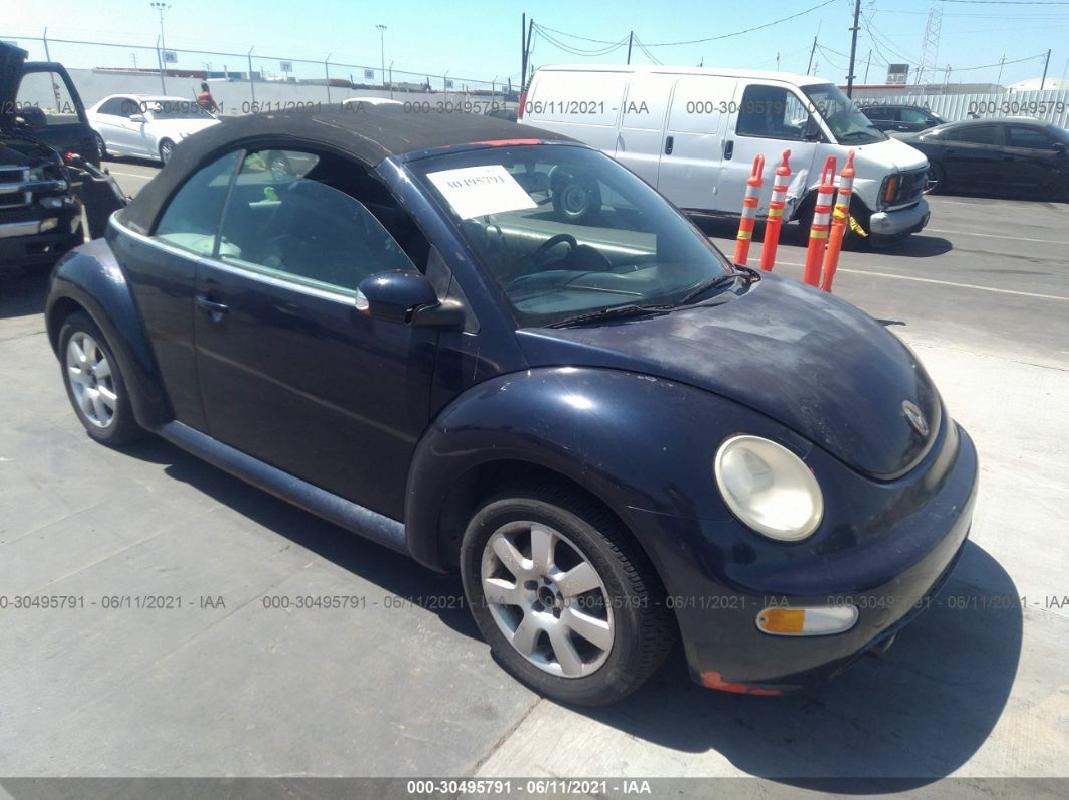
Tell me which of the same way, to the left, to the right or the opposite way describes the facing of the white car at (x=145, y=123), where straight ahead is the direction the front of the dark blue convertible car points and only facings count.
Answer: the same way

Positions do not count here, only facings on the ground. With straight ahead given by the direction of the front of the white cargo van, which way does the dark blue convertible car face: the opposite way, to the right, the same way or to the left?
the same way

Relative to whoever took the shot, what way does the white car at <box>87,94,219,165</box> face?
facing the viewer and to the right of the viewer

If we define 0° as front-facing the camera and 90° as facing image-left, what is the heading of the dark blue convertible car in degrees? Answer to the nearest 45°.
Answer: approximately 315°

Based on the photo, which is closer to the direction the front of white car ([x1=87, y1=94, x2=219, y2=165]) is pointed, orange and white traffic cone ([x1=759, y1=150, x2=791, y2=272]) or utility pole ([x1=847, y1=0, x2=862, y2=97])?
the orange and white traffic cone

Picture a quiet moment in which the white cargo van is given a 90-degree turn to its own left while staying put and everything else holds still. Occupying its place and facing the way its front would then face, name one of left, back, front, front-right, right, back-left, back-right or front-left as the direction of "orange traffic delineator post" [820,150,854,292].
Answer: back-right

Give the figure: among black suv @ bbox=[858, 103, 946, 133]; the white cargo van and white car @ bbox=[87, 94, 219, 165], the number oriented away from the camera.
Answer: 0

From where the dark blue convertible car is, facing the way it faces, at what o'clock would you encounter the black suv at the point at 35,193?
The black suv is roughly at 6 o'clock from the dark blue convertible car.
